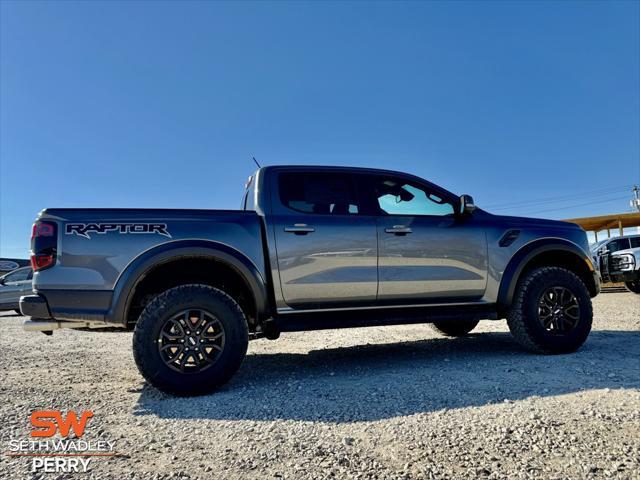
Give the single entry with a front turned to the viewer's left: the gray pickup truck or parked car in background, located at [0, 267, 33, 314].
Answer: the parked car in background

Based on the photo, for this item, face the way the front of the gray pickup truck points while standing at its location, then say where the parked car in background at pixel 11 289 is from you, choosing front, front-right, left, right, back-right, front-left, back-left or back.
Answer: back-left

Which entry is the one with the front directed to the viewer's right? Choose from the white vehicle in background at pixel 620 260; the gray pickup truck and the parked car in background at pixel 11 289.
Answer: the gray pickup truck

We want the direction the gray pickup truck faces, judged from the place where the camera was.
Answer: facing to the right of the viewer

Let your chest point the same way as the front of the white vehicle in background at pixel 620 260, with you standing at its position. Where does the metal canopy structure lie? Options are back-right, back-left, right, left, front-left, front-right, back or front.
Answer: back-right

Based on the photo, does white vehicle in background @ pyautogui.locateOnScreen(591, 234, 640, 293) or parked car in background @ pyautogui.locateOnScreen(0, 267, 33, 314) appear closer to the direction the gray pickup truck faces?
the white vehicle in background

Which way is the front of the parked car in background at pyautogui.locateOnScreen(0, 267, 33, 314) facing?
to the viewer's left

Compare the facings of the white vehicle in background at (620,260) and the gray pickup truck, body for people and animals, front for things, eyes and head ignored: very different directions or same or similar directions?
very different directions

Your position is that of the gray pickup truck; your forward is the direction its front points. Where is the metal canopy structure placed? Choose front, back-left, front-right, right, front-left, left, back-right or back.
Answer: front-left

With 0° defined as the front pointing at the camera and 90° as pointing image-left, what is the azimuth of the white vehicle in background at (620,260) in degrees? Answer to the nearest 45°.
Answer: approximately 45°

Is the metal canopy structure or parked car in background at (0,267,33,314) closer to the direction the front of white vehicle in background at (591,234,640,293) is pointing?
the parked car in background
